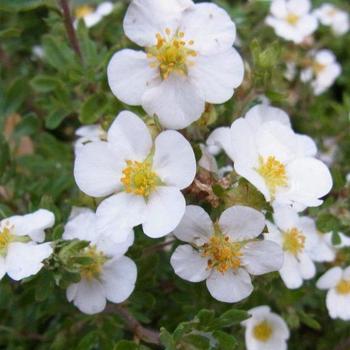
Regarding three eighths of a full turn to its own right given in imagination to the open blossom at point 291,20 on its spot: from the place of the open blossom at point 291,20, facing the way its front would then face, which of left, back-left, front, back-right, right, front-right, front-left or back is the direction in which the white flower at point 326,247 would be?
back-left

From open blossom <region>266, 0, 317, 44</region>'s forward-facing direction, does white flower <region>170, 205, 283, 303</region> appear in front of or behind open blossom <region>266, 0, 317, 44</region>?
in front

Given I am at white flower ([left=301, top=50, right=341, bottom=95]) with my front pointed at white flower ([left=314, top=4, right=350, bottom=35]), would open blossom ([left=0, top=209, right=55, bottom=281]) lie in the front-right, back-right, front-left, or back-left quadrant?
back-left

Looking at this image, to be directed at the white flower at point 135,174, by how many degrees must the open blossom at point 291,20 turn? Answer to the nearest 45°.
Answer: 0° — it already faces it

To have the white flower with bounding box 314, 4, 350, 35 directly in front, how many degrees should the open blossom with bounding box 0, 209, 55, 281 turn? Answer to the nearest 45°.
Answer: approximately 135° to its left

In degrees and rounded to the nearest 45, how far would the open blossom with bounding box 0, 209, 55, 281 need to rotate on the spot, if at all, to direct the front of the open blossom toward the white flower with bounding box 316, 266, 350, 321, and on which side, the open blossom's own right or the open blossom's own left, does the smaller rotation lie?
approximately 90° to the open blossom's own left

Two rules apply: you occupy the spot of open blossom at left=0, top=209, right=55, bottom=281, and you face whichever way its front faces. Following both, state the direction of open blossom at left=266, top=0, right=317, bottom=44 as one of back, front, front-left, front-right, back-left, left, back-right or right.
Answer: back-left

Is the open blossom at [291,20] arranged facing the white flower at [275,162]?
yes

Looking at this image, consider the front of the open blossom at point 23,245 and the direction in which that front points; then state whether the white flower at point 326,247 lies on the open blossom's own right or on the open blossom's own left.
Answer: on the open blossom's own left

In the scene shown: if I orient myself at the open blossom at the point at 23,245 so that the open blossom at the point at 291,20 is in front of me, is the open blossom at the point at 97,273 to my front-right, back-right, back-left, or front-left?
front-right

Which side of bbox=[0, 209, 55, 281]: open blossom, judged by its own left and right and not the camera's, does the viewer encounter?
front

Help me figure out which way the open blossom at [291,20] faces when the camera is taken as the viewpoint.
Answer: facing the viewer
